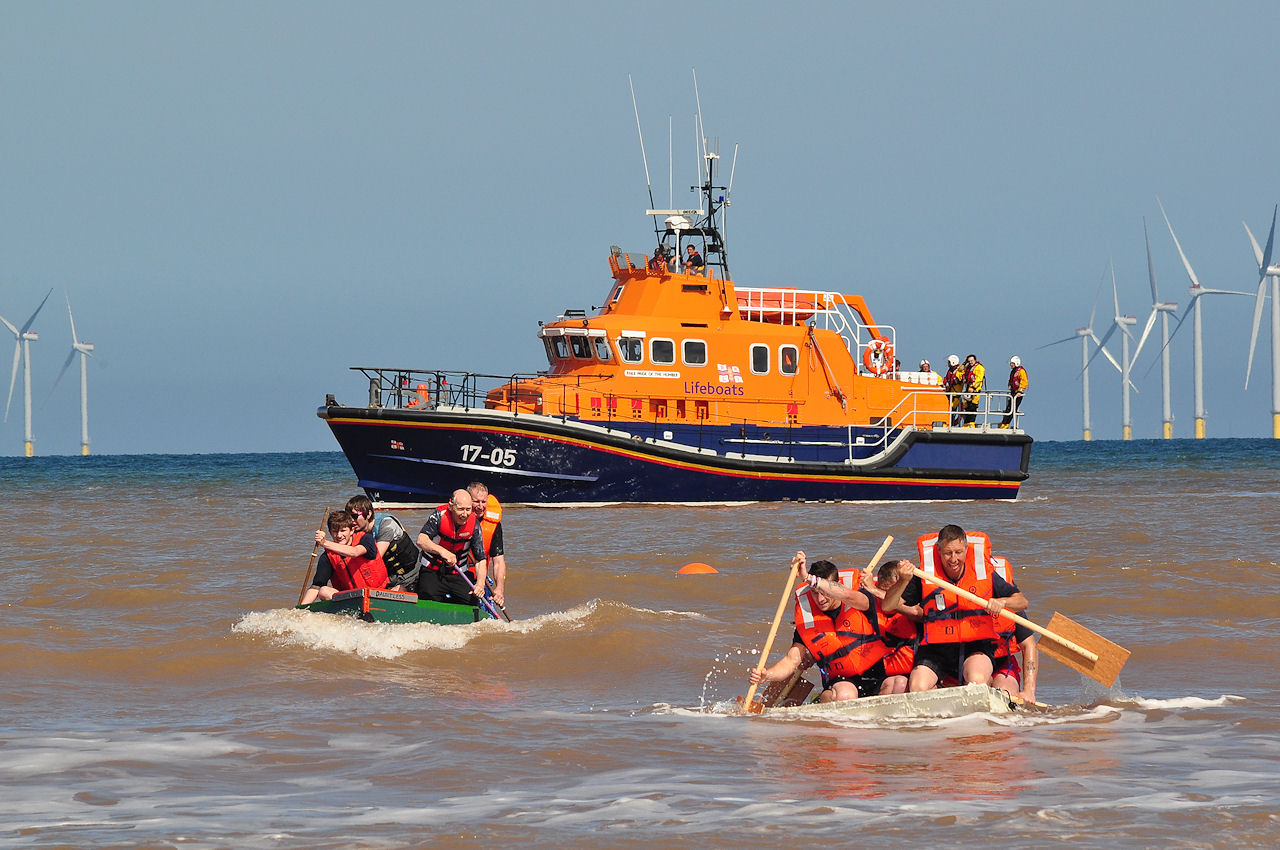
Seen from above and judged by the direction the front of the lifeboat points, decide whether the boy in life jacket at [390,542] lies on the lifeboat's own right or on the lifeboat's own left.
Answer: on the lifeboat's own left

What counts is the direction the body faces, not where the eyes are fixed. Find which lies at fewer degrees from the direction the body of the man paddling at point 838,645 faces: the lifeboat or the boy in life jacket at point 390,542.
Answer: the boy in life jacket

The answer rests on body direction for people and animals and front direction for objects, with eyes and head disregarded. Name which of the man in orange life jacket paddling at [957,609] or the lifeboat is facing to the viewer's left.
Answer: the lifeboat

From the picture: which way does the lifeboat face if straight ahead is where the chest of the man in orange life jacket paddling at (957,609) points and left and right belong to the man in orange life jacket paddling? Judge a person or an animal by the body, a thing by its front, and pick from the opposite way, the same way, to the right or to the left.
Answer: to the right

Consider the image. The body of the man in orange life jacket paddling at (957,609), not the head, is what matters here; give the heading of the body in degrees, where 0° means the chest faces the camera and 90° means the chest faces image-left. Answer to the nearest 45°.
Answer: approximately 0°

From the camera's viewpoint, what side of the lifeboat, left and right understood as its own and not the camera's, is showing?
left

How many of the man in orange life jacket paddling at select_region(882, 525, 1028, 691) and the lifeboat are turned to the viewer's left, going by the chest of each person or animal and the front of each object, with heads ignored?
1

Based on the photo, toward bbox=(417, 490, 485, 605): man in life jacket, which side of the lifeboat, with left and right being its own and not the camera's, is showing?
left

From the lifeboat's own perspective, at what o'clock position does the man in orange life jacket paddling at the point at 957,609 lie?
The man in orange life jacket paddling is roughly at 9 o'clock from the lifeboat.

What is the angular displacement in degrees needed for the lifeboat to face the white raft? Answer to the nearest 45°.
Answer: approximately 90° to its left

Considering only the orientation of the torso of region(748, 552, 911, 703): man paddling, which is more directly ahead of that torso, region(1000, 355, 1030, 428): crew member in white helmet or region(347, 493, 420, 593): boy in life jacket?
the boy in life jacket

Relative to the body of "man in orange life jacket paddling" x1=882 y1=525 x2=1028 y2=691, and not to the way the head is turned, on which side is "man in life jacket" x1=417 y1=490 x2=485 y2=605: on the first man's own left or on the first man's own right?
on the first man's own right

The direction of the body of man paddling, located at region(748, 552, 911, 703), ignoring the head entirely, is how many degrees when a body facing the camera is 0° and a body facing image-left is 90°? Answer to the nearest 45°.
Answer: approximately 45°
